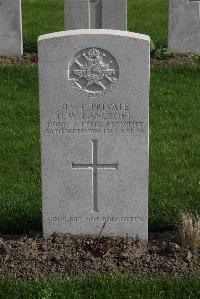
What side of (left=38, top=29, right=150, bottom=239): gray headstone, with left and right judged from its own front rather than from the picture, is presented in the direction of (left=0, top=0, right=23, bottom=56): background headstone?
back

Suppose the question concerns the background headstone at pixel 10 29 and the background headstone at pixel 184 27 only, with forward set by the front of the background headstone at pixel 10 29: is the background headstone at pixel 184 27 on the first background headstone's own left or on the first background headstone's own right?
on the first background headstone's own left

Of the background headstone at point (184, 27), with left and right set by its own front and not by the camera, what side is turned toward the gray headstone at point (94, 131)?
front

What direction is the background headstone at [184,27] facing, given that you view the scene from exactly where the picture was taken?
facing the viewer

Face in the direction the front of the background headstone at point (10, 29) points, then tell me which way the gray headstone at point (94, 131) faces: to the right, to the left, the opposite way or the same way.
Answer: the same way

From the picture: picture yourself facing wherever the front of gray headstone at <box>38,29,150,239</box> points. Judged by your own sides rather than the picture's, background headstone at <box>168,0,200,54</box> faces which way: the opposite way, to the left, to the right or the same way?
the same way

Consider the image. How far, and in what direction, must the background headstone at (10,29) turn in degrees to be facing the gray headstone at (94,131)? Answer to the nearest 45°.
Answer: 0° — it already faces it

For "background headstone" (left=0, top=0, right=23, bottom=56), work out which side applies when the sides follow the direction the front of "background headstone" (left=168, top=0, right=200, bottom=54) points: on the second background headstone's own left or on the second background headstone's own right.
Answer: on the second background headstone's own right

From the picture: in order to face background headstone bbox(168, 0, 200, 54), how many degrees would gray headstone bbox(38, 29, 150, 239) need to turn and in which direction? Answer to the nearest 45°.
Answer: approximately 180°

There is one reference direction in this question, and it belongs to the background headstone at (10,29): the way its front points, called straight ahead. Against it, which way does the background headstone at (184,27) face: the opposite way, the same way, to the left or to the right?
the same way

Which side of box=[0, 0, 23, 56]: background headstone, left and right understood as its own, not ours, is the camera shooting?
front

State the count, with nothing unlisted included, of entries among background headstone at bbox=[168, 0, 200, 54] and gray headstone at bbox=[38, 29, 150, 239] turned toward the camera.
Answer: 2
